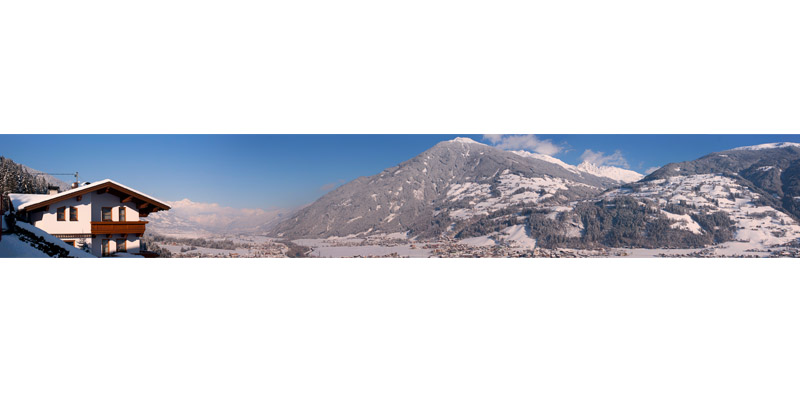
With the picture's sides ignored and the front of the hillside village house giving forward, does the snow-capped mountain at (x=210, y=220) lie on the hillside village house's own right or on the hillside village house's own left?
on the hillside village house's own left

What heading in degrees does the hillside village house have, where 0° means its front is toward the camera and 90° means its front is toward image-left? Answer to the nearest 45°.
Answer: approximately 315°
